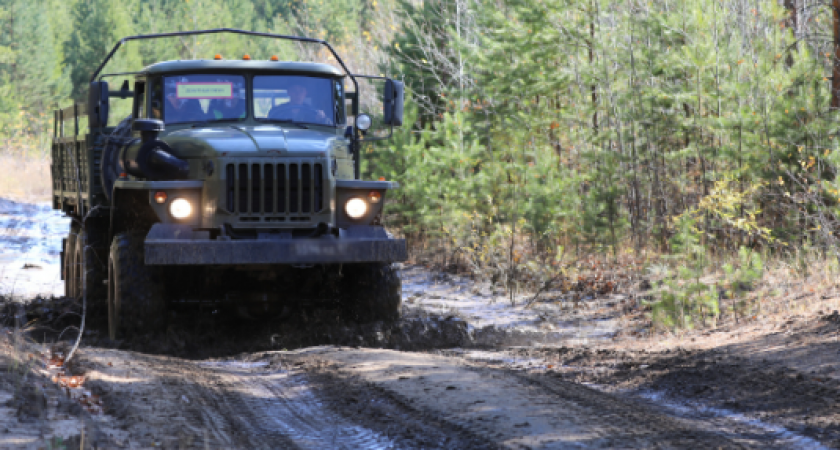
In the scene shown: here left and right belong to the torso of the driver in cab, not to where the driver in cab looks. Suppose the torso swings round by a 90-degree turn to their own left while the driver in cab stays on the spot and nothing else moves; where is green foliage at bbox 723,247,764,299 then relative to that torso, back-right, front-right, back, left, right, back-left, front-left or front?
front

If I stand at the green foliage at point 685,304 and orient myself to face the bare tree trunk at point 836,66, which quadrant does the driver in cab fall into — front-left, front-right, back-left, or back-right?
back-left

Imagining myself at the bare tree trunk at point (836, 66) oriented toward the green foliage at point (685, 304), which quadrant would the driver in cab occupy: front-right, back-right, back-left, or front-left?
front-right

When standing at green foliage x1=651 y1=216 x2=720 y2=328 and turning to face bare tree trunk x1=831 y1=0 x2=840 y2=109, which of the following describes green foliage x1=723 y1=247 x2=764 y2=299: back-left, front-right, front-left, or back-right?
front-right

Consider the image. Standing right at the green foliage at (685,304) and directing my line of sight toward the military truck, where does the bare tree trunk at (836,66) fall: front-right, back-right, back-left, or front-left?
back-right

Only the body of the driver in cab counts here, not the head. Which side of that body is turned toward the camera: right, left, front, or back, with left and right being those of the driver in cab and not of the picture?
front

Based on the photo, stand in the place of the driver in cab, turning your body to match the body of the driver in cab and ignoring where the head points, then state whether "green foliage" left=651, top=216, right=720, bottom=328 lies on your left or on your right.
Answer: on your left

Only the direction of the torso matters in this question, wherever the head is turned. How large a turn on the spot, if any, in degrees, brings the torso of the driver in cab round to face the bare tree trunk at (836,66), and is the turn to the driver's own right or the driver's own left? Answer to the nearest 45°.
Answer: approximately 90° to the driver's own left
